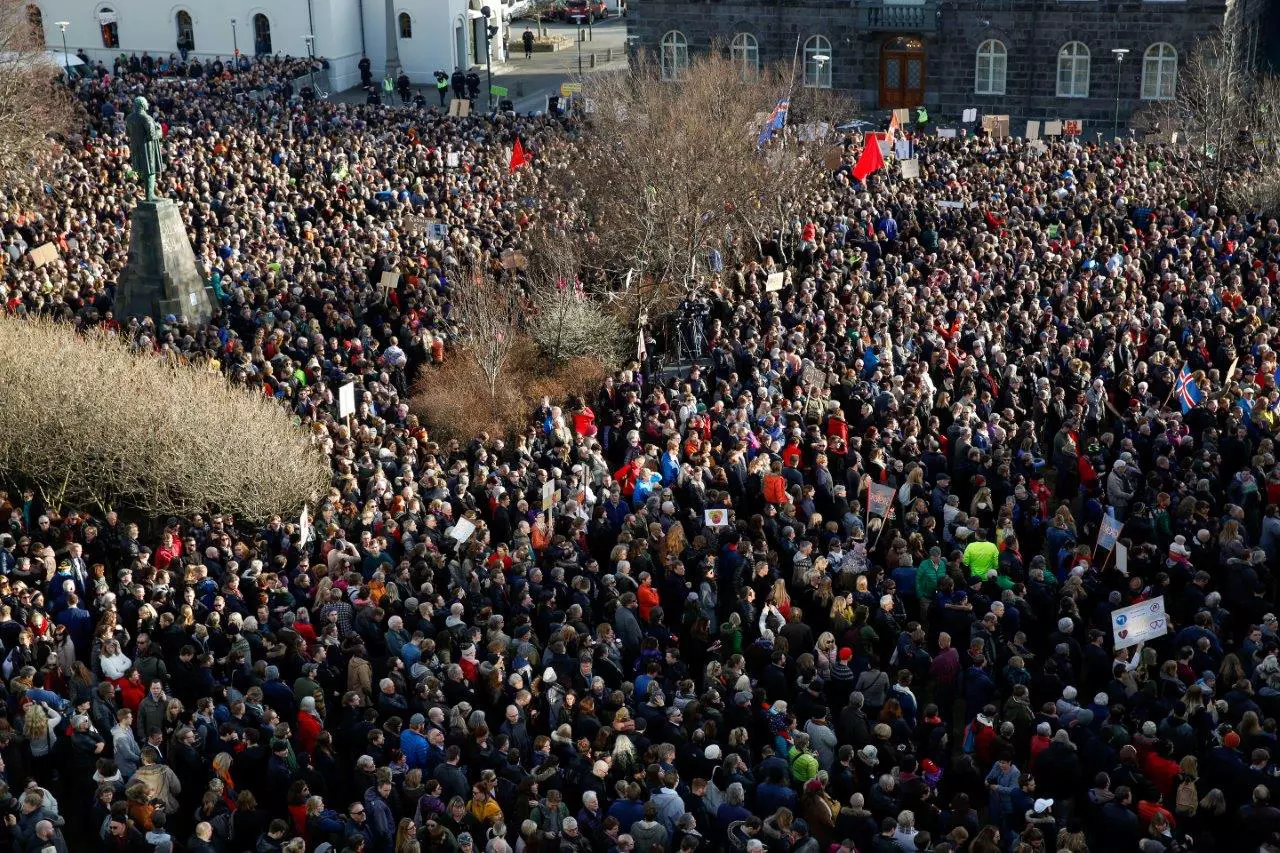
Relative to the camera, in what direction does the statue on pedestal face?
facing away from the viewer and to the right of the viewer

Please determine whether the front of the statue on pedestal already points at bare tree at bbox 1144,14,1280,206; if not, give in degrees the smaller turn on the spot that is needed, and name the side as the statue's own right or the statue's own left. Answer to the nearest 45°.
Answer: approximately 45° to the statue's own right

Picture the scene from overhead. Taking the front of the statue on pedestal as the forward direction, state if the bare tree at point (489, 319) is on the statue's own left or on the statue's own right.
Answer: on the statue's own right

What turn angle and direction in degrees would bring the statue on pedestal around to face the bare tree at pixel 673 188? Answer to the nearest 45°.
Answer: approximately 45° to its right

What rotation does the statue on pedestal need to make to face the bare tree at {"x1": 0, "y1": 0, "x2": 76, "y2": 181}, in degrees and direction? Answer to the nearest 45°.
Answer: approximately 45° to its left

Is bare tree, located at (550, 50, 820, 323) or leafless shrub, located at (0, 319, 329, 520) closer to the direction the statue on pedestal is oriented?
the bare tree

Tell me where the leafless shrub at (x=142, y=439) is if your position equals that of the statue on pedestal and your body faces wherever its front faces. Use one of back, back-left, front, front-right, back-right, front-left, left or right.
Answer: back-right

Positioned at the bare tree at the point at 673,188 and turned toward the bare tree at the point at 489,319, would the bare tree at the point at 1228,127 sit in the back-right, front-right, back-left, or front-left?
back-left

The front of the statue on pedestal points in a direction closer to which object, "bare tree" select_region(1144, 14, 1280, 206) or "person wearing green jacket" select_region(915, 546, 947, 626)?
the bare tree

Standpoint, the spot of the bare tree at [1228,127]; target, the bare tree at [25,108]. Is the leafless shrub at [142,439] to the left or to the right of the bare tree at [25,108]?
left

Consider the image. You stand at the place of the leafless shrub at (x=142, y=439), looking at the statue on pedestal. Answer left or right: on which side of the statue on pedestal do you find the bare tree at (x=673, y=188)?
right

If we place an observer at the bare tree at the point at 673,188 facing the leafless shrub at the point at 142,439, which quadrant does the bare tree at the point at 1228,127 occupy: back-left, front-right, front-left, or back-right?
back-left
